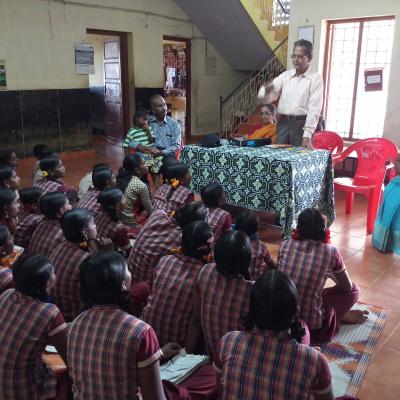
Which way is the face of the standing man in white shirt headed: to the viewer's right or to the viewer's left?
to the viewer's left

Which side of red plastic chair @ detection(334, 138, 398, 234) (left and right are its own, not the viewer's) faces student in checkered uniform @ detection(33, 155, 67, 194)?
front

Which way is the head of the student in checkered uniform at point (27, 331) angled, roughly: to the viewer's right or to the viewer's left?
to the viewer's right

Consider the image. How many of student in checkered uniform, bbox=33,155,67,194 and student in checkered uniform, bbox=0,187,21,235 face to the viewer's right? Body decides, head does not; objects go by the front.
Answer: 2

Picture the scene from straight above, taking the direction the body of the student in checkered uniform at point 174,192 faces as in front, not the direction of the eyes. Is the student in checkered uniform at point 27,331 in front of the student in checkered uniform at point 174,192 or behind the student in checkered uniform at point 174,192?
behind

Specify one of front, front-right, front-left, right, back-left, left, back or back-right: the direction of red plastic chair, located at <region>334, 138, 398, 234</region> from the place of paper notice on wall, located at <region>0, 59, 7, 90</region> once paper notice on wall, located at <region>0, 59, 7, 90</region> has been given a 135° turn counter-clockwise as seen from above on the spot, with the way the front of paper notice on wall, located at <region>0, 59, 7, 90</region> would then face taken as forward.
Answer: right

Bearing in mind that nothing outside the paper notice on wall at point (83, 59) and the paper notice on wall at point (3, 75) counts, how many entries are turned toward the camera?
2

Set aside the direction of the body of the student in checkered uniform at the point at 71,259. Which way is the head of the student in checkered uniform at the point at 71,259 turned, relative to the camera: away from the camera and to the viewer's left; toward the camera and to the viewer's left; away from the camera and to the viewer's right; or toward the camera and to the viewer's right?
away from the camera and to the viewer's right

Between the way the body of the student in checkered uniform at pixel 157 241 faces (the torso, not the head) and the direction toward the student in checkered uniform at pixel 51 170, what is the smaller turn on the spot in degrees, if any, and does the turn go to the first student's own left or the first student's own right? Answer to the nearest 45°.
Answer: approximately 90° to the first student's own left

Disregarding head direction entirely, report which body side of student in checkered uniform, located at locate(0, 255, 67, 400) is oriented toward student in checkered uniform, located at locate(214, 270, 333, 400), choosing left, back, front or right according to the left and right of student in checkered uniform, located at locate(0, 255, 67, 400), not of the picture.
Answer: right

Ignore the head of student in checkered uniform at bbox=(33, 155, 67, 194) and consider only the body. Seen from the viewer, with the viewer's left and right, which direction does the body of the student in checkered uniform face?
facing to the right of the viewer

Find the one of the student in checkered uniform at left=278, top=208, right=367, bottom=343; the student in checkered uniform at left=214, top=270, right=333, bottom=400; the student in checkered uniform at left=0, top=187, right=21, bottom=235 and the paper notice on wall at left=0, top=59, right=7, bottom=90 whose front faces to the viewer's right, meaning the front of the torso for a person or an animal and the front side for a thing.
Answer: the student in checkered uniform at left=0, top=187, right=21, bottom=235

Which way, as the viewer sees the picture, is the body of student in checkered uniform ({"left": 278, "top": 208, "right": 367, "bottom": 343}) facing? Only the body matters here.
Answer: away from the camera

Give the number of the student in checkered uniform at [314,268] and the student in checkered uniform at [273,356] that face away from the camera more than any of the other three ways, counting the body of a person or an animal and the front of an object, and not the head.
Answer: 2

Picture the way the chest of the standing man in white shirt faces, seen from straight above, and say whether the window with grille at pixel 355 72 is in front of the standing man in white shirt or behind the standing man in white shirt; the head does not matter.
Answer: behind

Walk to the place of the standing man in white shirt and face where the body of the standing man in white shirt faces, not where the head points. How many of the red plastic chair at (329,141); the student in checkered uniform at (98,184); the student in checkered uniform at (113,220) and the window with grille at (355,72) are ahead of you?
2

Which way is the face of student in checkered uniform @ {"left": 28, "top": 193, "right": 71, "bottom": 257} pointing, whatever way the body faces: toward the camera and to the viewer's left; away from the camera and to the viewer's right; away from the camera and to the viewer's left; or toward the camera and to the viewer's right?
away from the camera and to the viewer's right

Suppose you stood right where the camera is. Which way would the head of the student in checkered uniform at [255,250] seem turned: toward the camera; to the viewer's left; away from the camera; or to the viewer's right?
away from the camera
